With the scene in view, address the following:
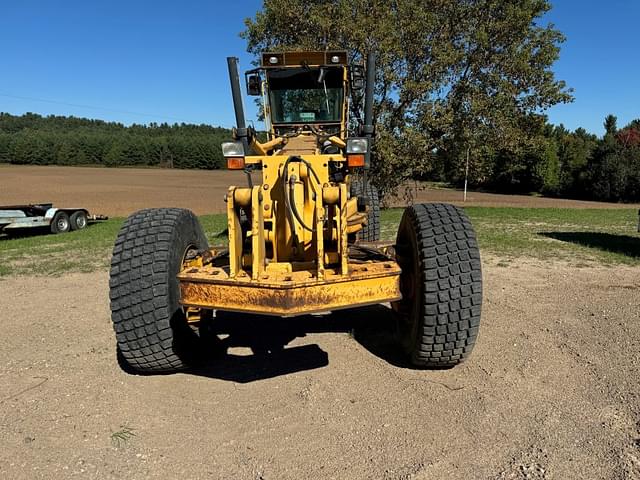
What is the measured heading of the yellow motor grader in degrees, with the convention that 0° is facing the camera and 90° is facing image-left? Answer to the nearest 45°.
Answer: approximately 0°

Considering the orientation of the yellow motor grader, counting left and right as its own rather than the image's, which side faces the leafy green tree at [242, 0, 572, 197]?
back

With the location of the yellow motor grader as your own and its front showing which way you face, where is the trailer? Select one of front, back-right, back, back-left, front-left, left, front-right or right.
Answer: back-right
